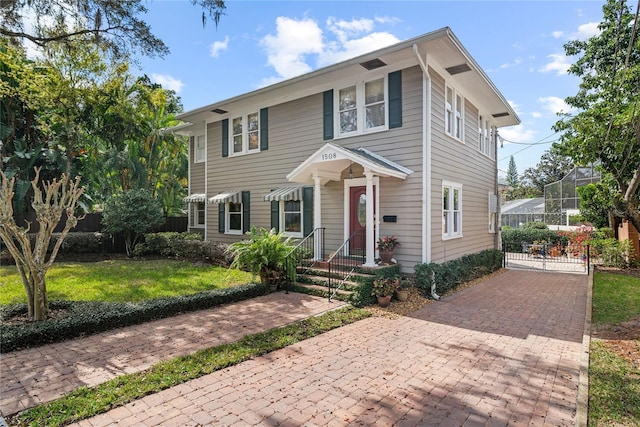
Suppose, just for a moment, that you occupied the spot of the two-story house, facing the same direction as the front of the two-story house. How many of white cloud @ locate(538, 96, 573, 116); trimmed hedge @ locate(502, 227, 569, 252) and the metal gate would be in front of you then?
0

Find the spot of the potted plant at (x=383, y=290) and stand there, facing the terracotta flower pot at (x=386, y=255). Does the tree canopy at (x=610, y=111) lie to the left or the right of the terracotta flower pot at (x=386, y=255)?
right

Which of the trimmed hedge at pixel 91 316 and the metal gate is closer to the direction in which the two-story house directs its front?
the trimmed hedge

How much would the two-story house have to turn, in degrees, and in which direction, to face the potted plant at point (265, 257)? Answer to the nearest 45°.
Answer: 0° — it already faces it

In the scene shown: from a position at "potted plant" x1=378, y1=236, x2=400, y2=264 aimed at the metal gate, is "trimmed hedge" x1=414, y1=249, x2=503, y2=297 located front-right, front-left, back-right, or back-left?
front-right

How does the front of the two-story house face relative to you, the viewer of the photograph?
facing the viewer and to the left of the viewer

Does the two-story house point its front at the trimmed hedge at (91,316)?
yes

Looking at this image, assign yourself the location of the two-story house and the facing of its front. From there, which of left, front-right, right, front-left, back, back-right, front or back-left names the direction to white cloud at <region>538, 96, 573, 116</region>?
back

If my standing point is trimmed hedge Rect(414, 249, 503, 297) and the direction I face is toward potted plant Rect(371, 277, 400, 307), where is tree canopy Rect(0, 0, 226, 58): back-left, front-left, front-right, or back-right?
front-right
